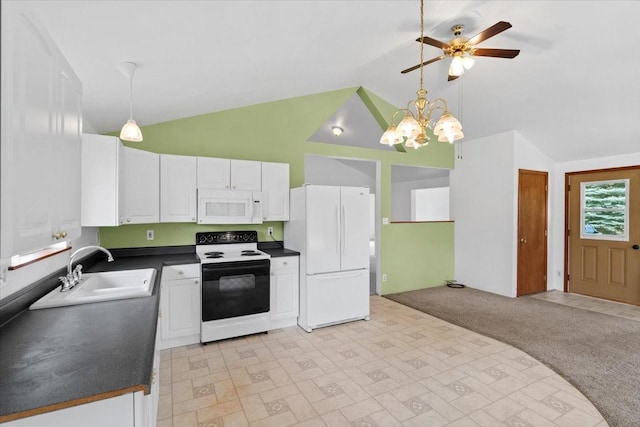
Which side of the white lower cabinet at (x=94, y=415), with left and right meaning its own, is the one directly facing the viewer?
right

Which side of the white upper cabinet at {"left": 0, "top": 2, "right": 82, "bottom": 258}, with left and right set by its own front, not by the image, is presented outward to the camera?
right

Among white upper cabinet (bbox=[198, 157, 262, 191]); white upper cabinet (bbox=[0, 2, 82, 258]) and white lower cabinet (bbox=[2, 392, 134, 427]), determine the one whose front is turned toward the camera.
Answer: white upper cabinet (bbox=[198, 157, 262, 191])

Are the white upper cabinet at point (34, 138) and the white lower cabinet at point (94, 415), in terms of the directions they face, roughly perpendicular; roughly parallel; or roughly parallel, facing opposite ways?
roughly parallel

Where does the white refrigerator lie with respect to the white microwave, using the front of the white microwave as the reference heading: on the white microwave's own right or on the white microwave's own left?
on the white microwave's own left

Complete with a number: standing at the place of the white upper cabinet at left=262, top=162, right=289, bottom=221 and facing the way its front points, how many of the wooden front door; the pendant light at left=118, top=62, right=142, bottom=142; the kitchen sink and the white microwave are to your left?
1

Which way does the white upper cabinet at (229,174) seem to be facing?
toward the camera

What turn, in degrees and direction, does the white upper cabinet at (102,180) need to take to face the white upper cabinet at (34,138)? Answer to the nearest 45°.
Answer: approximately 45° to its right

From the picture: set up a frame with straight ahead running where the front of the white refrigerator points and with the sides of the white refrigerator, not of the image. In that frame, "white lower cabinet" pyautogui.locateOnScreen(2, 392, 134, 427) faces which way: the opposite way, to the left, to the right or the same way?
to the left

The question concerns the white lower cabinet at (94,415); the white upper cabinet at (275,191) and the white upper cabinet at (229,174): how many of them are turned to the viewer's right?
1

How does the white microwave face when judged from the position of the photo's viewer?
facing the viewer

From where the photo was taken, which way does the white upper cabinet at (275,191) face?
toward the camera

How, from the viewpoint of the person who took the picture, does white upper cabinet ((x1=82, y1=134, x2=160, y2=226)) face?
facing the viewer and to the right of the viewer

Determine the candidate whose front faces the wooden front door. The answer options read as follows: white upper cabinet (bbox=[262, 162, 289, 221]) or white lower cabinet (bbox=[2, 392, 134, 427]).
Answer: the white lower cabinet

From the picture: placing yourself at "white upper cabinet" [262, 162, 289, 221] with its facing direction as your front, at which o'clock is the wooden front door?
The wooden front door is roughly at 9 o'clock from the white upper cabinet.

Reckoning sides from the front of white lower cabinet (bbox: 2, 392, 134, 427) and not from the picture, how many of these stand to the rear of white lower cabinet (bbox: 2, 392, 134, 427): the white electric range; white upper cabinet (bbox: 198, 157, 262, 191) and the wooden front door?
0

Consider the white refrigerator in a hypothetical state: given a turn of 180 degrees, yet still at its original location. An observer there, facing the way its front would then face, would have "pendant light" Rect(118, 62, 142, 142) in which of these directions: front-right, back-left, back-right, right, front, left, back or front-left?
left
